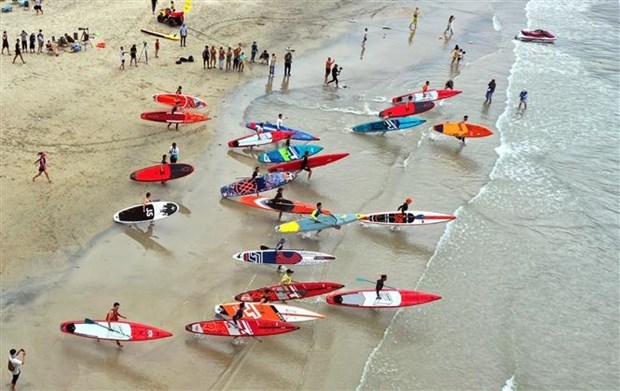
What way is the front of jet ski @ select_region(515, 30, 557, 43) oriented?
to the viewer's right

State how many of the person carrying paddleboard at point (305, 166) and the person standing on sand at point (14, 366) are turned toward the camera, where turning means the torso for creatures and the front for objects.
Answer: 0

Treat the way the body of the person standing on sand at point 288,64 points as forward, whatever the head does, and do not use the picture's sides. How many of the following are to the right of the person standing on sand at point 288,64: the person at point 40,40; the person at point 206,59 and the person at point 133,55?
3

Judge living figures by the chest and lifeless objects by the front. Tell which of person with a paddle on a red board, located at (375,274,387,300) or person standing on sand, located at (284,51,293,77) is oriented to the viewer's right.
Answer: the person with a paddle on a red board

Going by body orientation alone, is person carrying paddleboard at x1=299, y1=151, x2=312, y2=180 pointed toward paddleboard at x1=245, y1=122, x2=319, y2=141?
no

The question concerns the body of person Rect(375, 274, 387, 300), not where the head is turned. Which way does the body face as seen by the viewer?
to the viewer's right

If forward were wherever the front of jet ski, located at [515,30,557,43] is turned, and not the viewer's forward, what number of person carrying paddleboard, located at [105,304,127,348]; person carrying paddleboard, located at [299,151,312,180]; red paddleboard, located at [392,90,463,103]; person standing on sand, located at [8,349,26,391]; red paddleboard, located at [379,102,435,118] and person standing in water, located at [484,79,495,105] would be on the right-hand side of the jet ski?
6

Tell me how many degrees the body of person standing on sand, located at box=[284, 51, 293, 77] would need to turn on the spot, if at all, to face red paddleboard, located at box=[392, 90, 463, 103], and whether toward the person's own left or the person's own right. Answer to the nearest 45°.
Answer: approximately 90° to the person's own left

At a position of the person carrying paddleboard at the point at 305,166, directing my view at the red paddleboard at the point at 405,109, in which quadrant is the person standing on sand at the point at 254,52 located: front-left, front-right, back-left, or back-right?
front-left

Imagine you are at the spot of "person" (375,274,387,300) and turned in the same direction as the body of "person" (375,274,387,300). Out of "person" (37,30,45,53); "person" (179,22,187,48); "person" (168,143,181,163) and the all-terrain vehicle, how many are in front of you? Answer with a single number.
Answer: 0

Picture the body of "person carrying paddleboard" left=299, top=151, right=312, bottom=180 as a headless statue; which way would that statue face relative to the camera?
to the viewer's right

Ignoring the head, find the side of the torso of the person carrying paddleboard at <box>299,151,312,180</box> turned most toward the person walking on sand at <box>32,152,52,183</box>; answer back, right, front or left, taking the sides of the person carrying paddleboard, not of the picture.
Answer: back
